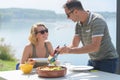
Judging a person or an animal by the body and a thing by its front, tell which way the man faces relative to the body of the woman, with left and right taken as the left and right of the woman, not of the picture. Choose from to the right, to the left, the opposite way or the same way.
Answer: to the right

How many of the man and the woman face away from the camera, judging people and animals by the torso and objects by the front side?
0

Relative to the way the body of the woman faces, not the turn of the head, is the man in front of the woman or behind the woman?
in front

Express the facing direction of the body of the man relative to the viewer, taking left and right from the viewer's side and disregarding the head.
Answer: facing the viewer and to the left of the viewer

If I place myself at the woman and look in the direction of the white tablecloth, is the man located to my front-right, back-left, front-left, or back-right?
front-left

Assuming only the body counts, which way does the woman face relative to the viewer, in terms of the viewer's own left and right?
facing the viewer and to the right of the viewer

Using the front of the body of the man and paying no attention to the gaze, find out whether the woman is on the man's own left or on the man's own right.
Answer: on the man's own right
